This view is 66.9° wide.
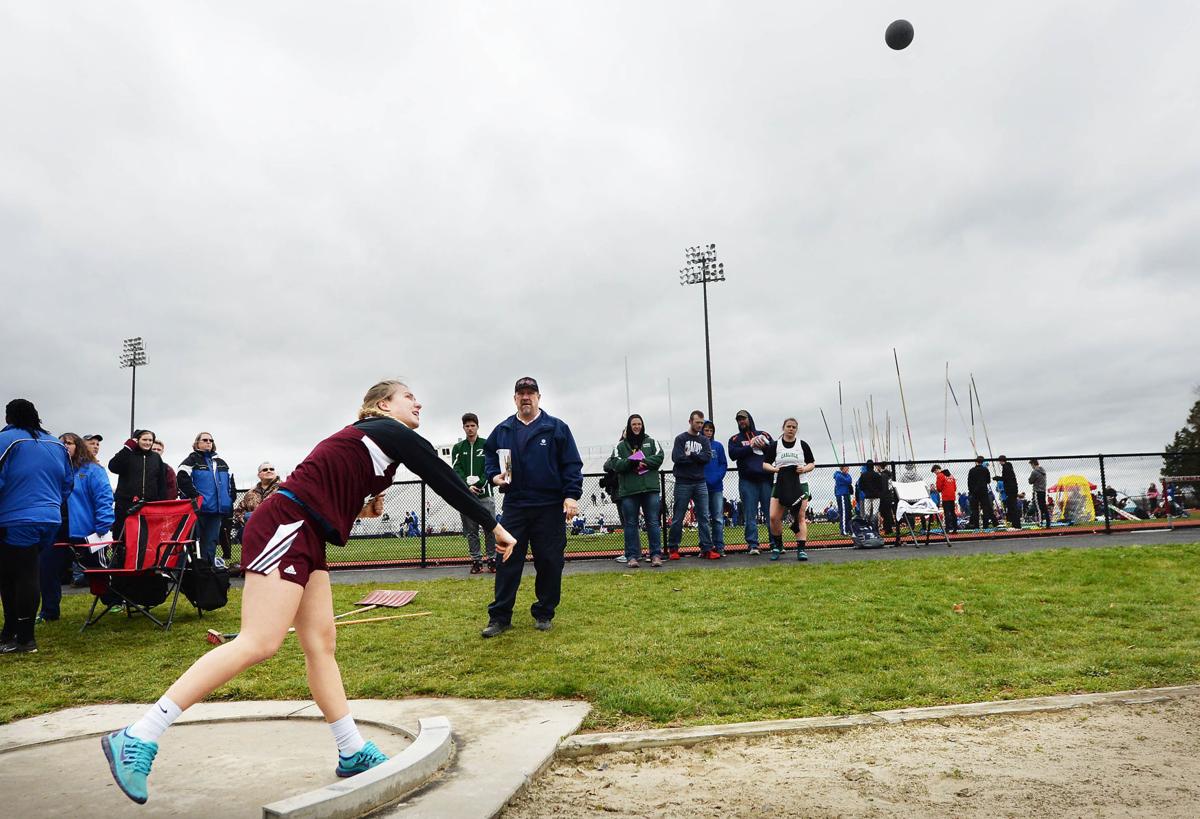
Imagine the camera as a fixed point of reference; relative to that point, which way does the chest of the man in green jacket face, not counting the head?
toward the camera

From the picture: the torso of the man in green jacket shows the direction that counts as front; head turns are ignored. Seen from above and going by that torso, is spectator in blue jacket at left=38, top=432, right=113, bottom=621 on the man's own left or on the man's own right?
on the man's own right

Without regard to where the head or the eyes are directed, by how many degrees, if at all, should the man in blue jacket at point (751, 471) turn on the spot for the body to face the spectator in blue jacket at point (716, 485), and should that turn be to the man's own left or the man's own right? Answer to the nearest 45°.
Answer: approximately 90° to the man's own right

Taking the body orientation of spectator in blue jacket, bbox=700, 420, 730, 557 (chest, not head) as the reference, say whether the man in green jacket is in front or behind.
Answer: in front

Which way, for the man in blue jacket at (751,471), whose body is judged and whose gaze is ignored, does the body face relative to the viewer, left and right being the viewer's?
facing the viewer

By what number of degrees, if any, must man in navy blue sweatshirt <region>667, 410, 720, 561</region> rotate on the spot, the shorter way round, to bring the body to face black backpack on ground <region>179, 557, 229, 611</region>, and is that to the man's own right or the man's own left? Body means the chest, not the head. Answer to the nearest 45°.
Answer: approximately 45° to the man's own right

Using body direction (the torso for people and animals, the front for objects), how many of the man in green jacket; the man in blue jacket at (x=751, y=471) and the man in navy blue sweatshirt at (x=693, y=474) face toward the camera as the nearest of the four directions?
3

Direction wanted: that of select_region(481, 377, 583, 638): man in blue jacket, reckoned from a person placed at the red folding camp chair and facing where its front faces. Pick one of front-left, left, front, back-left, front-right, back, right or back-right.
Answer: left

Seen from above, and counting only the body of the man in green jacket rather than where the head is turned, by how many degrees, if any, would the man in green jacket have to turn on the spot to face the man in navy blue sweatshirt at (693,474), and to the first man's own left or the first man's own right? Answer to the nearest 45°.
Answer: approximately 90° to the first man's own left

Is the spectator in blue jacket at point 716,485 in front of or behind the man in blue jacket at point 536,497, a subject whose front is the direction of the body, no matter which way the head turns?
behind

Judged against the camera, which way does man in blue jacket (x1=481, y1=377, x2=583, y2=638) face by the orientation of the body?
toward the camera
